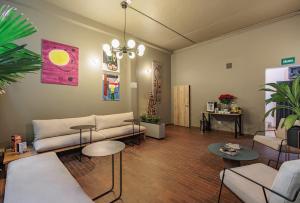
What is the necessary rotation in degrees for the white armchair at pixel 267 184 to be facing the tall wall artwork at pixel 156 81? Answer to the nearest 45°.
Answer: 0° — it already faces it

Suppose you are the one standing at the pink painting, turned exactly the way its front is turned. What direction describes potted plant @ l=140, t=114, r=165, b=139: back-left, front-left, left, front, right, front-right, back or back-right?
front-left

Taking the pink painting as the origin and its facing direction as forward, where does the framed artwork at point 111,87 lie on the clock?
The framed artwork is roughly at 10 o'clock from the pink painting.

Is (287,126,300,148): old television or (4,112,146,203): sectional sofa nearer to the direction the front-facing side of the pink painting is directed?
the old television

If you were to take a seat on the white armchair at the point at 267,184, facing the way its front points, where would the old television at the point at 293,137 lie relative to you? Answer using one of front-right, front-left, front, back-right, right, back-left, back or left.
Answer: front-right

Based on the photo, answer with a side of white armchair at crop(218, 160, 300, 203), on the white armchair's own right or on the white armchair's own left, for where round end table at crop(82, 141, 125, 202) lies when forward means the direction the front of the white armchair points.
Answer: on the white armchair's own left

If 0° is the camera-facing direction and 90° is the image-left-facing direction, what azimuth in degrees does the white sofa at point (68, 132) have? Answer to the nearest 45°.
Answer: approximately 315°

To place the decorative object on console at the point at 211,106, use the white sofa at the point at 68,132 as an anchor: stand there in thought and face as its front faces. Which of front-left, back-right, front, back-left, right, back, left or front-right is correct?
front-left

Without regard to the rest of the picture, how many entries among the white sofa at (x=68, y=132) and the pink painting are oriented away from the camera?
0

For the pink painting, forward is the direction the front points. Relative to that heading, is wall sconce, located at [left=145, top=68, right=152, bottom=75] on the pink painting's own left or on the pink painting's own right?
on the pink painting's own left
